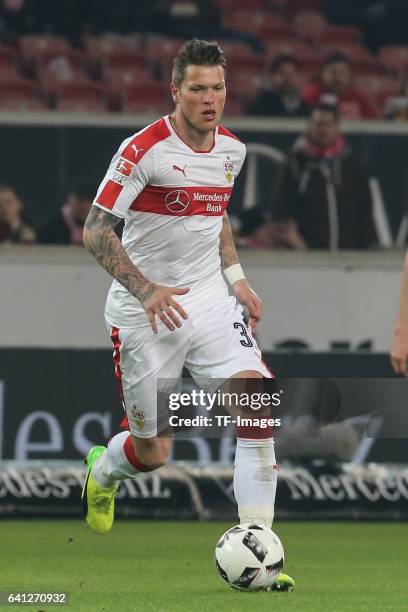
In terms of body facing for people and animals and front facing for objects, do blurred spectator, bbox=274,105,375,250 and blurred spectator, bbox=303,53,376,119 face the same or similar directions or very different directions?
same or similar directions

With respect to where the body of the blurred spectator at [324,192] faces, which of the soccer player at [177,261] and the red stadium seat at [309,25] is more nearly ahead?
the soccer player

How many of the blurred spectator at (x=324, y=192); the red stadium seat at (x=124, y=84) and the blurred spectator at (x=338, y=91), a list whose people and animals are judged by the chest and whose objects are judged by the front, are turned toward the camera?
3

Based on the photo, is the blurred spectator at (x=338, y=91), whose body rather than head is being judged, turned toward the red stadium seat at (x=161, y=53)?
no

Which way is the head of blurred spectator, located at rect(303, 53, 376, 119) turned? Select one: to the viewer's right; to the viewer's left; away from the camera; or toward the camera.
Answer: toward the camera

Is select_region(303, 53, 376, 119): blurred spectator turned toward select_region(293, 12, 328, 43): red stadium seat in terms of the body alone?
no

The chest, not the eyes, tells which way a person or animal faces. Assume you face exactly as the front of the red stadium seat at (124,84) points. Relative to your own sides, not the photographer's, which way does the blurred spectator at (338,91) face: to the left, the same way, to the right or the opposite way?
the same way

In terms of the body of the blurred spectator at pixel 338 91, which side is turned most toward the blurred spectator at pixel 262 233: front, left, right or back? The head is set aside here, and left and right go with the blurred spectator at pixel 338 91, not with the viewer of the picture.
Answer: front

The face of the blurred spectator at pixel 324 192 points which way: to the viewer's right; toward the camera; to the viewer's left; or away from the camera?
toward the camera

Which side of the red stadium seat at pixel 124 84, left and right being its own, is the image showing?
front

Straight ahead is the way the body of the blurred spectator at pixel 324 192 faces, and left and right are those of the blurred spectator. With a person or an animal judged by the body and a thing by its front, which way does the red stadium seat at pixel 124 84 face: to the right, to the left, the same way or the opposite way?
the same way

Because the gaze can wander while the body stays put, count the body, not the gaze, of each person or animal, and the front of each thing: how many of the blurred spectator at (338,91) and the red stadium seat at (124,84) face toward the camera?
2

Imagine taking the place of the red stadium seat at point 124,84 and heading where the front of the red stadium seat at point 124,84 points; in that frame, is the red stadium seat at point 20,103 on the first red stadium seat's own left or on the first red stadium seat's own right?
on the first red stadium seat's own right

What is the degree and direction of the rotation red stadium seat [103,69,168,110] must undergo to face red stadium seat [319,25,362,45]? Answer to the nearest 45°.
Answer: approximately 135° to its left

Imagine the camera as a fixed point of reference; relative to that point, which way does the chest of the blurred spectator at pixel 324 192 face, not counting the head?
toward the camera

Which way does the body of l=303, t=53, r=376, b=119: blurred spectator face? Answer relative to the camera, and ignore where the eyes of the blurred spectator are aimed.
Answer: toward the camera

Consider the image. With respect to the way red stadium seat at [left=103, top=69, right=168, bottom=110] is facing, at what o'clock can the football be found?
The football is roughly at 12 o'clock from the red stadium seat.
